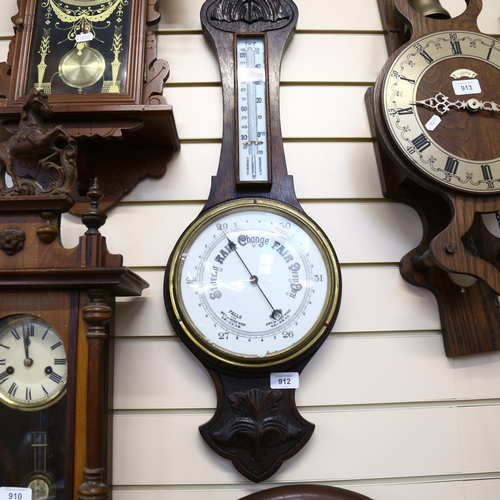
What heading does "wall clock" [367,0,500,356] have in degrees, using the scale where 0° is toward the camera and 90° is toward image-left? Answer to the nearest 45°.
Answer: approximately 0°

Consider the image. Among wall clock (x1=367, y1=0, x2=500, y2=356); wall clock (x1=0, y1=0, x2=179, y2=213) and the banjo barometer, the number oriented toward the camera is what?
3

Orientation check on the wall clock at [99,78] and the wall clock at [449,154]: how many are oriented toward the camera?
2
